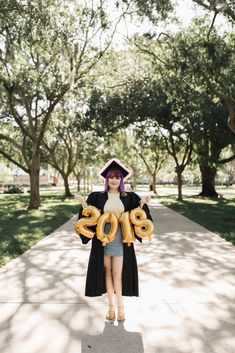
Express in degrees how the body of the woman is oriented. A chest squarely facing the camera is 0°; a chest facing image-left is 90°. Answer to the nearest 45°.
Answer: approximately 0°

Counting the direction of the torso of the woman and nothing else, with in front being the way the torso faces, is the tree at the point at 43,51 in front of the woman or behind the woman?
behind
